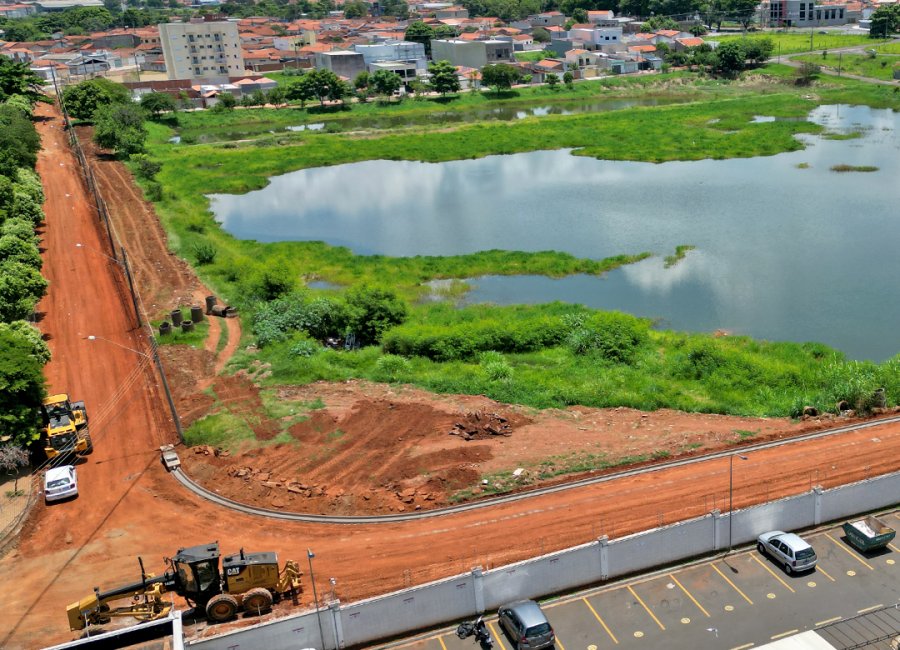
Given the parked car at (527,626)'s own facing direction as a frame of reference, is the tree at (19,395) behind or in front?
in front

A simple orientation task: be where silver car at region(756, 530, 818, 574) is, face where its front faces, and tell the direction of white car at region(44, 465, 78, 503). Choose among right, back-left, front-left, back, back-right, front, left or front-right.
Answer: front-left

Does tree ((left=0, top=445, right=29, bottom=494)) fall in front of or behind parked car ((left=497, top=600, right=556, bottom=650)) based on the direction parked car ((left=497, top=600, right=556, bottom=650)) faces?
in front

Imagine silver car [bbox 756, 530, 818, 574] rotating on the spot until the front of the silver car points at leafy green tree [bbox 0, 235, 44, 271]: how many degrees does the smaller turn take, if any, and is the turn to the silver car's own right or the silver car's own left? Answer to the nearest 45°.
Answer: approximately 45° to the silver car's own left

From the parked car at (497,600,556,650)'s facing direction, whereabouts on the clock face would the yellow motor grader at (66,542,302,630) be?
The yellow motor grader is roughly at 11 o'clock from the parked car.

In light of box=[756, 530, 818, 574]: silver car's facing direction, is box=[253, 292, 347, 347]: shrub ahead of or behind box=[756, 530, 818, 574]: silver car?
ahead

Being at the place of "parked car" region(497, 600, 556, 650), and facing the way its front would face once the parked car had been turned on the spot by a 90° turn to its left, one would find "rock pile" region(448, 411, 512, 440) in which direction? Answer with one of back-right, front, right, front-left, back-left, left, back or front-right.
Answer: back-right

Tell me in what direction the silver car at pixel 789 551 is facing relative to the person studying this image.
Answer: facing away from the viewer and to the left of the viewer

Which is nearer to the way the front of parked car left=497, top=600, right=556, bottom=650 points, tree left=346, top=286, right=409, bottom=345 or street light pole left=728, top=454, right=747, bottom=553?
the tree

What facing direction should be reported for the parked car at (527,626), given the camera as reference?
facing away from the viewer and to the left of the viewer

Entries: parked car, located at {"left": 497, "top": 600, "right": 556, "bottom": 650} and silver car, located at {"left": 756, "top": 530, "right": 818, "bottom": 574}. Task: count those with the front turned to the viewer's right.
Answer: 0

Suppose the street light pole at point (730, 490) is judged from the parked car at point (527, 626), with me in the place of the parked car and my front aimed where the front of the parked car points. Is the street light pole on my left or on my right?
on my right

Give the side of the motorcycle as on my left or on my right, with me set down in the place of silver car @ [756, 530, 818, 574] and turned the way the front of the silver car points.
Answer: on my left

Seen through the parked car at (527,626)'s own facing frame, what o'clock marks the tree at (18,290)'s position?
The tree is roughly at 12 o'clock from the parked car.
